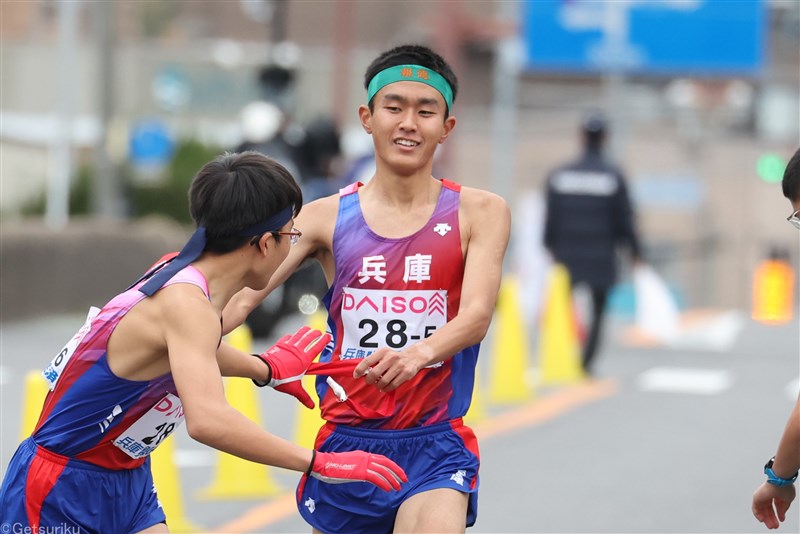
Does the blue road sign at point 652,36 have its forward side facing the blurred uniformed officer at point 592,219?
yes

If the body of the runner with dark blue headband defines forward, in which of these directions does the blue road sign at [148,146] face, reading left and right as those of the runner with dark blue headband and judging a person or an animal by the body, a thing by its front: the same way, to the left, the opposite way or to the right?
to the right

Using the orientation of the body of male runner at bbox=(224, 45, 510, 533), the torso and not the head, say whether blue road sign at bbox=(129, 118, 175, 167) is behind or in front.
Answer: behind

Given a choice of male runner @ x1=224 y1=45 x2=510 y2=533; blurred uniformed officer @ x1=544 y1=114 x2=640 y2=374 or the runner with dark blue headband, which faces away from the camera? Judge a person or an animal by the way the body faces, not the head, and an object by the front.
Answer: the blurred uniformed officer

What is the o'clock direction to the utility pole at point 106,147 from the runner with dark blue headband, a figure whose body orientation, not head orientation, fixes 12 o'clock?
The utility pole is roughly at 9 o'clock from the runner with dark blue headband.

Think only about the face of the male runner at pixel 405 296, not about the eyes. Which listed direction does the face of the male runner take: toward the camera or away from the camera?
toward the camera

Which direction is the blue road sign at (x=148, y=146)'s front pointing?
toward the camera

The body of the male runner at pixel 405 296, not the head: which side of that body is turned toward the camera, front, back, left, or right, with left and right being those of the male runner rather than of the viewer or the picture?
front

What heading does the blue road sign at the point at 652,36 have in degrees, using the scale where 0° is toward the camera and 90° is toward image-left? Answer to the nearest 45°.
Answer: approximately 0°

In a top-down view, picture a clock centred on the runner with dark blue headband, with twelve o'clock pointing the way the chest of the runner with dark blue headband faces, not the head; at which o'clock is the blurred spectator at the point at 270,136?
The blurred spectator is roughly at 9 o'clock from the runner with dark blue headband.

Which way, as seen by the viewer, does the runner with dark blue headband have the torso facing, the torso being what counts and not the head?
to the viewer's right

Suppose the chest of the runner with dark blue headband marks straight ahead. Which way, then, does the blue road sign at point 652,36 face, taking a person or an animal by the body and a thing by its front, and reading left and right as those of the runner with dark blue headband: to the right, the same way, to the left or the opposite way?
to the right

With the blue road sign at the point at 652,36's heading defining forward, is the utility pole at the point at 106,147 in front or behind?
in front

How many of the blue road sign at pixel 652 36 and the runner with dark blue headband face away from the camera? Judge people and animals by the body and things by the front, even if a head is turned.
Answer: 0

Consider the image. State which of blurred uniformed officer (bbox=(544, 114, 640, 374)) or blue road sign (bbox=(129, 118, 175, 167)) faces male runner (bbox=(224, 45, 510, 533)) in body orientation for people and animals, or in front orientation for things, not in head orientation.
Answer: the blue road sign

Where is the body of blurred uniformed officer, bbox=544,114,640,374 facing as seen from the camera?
away from the camera
